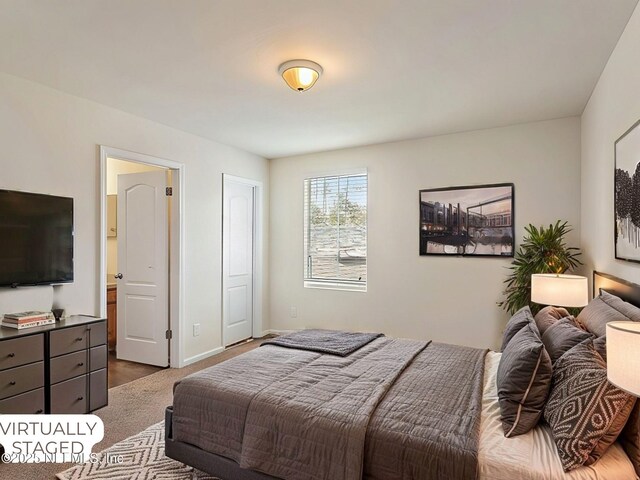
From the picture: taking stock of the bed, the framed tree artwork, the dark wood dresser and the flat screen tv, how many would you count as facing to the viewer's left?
2

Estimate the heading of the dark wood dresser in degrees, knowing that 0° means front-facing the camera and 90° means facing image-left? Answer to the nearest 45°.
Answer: approximately 315°

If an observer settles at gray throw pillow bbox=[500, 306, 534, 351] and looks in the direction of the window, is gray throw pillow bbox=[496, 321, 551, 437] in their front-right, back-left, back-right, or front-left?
back-left

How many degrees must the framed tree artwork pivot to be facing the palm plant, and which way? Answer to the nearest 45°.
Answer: approximately 45° to its right

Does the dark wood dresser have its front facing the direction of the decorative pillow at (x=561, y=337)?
yes

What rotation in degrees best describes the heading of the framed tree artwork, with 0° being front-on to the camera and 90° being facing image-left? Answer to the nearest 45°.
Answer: approximately 90°

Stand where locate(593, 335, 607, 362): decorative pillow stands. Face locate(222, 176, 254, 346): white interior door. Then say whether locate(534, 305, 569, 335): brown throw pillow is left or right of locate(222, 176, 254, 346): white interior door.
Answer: right

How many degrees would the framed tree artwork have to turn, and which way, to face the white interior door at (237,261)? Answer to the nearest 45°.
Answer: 0° — it already faces it

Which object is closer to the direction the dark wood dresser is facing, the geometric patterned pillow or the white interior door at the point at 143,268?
the geometric patterned pillow

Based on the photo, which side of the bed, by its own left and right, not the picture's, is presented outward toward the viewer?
left
